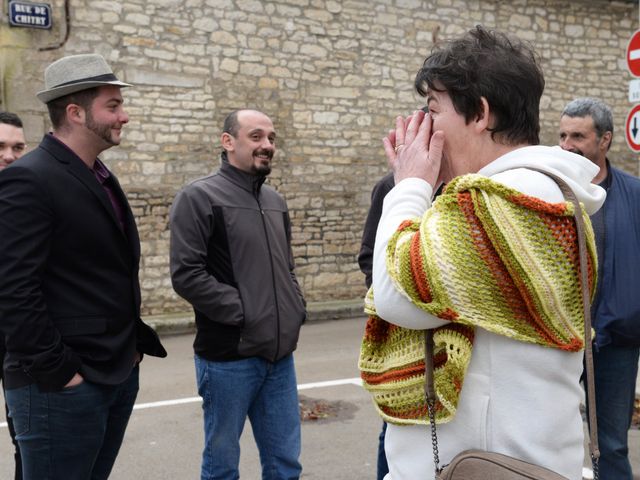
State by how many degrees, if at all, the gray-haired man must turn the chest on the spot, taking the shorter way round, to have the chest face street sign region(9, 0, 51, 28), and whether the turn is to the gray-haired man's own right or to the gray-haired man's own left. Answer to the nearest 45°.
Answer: approximately 90° to the gray-haired man's own right

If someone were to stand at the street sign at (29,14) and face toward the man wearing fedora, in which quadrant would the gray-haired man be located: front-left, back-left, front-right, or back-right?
front-left

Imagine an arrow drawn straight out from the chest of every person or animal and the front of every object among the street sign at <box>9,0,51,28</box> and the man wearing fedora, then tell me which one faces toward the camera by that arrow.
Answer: the street sign

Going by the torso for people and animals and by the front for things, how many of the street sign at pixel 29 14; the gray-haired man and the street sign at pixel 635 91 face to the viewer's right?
0

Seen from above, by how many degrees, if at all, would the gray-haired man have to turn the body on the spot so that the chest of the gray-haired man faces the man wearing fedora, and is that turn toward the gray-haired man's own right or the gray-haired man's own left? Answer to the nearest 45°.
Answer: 0° — they already face them

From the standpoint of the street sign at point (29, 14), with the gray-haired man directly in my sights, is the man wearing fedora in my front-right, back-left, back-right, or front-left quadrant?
front-right

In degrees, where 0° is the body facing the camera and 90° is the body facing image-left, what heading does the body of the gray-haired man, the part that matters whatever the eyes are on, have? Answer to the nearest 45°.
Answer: approximately 45°

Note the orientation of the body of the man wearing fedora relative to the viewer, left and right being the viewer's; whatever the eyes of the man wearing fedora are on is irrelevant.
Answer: facing to the right of the viewer

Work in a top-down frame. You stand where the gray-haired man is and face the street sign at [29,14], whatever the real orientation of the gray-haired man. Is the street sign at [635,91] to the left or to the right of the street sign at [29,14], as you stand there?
right

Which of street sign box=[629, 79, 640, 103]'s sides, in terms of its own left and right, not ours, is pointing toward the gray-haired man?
front

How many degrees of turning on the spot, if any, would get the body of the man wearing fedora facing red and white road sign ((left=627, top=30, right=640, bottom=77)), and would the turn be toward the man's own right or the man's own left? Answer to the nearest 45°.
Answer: approximately 45° to the man's own left

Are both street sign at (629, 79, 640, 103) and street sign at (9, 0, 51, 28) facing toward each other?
no

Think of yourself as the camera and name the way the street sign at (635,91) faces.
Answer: facing the viewer

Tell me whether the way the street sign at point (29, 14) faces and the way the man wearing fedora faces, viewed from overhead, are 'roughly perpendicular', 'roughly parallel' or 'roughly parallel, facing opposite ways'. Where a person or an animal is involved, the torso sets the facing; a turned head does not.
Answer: roughly perpendicular

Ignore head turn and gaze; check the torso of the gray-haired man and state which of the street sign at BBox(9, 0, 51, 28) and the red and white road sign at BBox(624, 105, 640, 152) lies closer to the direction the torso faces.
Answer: the street sign

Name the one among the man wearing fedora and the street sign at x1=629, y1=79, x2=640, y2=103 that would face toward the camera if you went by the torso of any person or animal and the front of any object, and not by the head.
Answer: the street sign

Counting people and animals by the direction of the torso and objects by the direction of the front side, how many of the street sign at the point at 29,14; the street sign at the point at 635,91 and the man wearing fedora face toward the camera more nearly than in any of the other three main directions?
2

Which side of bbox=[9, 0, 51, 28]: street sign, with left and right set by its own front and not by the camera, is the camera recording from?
front

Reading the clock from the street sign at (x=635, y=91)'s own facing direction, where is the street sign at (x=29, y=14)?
the street sign at (x=29, y=14) is roughly at 3 o'clock from the street sign at (x=635, y=91).
